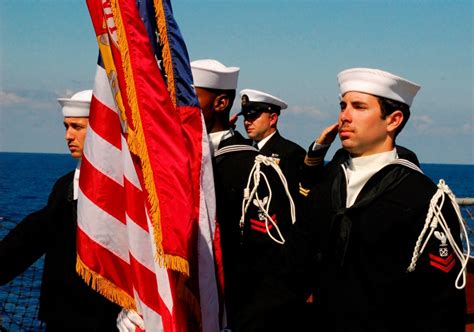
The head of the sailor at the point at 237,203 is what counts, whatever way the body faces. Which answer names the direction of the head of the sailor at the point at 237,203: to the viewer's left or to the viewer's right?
to the viewer's left

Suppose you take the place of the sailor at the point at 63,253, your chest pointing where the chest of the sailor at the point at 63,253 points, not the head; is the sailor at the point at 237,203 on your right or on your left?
on your left

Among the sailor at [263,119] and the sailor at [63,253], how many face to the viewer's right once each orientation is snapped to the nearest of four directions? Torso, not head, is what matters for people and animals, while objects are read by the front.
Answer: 0

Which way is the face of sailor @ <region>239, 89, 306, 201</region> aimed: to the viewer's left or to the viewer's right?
to the viewer's left

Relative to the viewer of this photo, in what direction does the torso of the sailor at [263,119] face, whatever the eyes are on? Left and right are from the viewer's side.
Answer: facing the viewer and to the left of the viewer

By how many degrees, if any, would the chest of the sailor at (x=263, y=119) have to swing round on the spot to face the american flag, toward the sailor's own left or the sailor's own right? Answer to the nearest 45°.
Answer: approximately 45° to the sailor's own left

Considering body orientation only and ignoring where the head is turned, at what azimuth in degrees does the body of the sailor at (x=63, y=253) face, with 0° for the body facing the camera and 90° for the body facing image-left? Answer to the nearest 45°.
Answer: approximately 45°

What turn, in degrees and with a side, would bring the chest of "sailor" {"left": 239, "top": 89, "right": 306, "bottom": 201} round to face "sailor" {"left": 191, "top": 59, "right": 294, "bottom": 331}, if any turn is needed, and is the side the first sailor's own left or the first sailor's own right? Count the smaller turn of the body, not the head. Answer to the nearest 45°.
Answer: approximately 45° to the first sailor's own left
